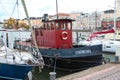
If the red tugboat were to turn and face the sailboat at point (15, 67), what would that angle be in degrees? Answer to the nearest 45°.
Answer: approximately 90° to its right

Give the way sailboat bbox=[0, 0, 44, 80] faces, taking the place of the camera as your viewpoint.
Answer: facing the viewer and to the right of the viewer

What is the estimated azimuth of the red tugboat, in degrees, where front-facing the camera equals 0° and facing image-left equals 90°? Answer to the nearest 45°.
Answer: approximately 315°

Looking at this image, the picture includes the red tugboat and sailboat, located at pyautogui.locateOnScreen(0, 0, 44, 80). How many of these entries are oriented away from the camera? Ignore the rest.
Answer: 0

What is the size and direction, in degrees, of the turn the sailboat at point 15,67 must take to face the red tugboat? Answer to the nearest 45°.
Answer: approximately 90° to its left
